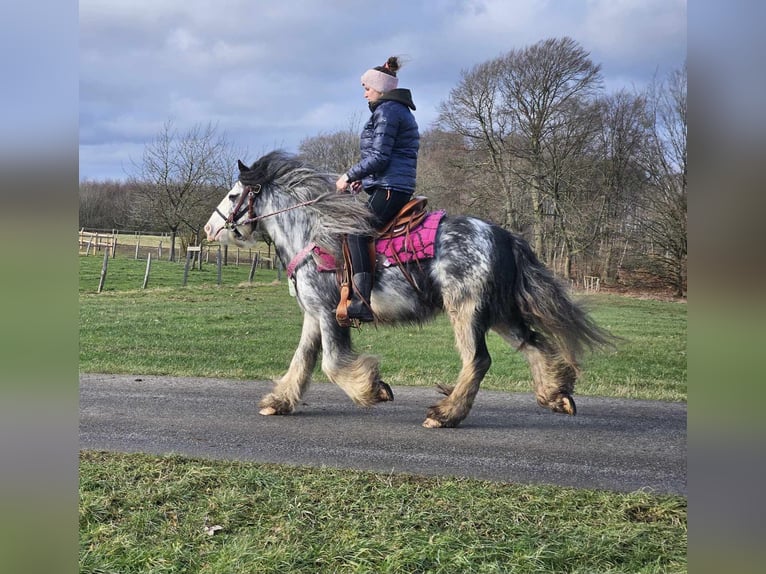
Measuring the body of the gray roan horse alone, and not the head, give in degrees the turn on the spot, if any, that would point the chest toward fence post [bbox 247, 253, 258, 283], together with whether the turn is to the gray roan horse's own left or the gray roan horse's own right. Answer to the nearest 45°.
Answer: approximately 45° to the gray roan horse's own right

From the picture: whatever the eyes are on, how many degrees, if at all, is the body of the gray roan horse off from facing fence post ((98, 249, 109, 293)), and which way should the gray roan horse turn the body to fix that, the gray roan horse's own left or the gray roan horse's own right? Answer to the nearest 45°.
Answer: approximately 45° to the gray roan horse's own right

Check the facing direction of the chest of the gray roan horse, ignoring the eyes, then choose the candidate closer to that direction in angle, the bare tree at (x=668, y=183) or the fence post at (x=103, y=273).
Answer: the fence post

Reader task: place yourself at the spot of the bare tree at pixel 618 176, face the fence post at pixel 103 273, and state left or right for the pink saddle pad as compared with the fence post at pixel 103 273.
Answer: left

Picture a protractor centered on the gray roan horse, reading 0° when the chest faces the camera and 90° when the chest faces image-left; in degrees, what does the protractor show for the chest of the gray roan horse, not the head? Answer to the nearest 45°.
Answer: approximately 90°
